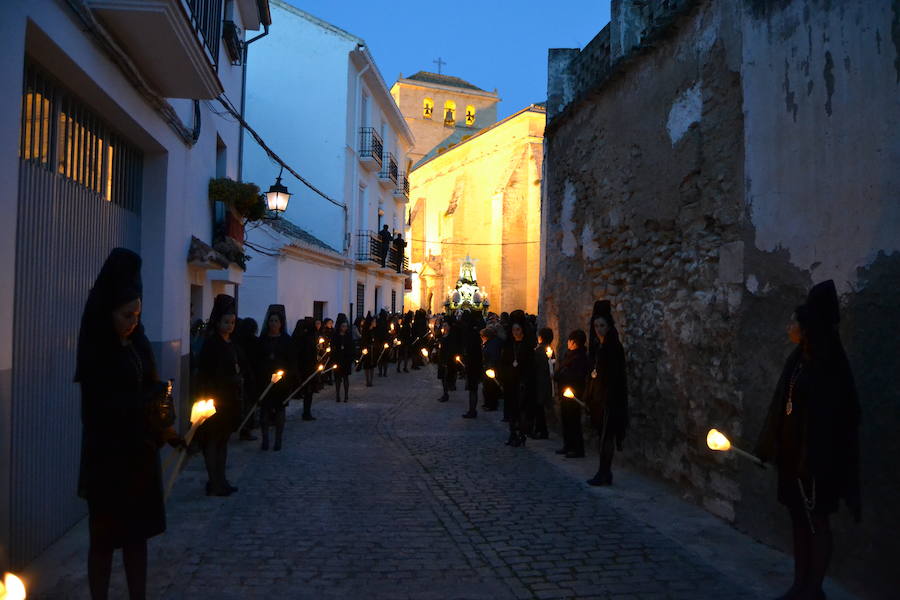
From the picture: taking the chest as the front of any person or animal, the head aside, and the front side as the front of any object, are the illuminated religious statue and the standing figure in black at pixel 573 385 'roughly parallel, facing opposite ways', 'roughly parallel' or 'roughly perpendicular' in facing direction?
roughly perpendicular

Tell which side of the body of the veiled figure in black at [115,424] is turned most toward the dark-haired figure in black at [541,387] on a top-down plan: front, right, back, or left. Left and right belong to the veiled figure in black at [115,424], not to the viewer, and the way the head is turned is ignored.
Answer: left

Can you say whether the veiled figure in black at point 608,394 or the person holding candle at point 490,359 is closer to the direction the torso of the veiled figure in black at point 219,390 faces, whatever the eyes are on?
the veiled figure in black

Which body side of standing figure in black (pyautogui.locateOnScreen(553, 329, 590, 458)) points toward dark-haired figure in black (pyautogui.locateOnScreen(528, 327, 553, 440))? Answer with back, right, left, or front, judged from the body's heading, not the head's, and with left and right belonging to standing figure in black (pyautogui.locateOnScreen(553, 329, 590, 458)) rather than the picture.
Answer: right

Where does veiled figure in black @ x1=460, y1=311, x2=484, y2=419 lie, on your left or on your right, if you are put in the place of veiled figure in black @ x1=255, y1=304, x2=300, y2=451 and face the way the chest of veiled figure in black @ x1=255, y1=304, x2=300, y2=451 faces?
on your left

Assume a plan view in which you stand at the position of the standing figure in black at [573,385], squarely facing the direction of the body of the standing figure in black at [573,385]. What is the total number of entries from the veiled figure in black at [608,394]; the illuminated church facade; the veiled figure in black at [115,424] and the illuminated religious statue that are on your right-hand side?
2

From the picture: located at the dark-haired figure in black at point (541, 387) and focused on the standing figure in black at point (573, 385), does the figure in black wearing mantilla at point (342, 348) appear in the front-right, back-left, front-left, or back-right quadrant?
back-right

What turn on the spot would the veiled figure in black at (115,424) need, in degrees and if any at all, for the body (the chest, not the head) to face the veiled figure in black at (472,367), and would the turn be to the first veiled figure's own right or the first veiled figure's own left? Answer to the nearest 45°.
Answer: approximately 90° to the first veiled figure's own left

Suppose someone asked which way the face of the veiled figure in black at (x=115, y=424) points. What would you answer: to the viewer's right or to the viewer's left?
to the viewer's right

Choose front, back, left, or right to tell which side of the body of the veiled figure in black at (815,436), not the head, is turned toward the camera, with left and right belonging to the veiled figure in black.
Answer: left

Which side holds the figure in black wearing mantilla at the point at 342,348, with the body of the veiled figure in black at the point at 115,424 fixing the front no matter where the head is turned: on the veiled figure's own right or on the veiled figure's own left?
on the veiled figure's own left

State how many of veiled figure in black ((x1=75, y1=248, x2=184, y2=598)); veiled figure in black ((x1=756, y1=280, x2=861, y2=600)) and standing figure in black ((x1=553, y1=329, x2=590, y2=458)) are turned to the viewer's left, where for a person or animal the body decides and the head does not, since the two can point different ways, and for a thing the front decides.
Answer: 2

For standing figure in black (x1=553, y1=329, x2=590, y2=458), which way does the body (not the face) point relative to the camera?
to the viewer's left

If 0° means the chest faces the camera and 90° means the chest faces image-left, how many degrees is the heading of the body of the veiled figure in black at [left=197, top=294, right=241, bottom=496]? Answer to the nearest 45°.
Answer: approximately 315°
